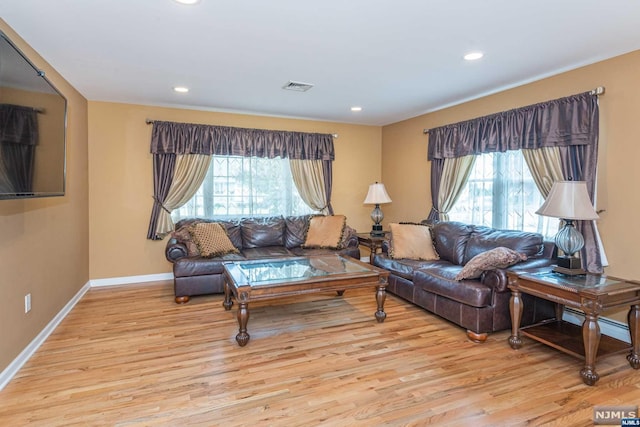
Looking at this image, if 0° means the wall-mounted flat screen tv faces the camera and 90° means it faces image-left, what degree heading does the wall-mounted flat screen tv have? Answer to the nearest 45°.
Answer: approximately 270°

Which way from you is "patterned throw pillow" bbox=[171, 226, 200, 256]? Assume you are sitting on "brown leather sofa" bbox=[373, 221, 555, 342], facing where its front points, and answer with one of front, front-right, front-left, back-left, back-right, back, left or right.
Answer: front-right

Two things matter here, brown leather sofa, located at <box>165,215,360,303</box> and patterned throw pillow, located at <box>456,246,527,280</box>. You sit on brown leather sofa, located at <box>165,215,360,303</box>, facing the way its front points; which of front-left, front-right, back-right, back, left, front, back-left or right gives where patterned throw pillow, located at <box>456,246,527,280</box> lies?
front-left

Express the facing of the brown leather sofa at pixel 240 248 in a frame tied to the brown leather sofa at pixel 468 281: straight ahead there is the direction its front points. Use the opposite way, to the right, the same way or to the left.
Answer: to the left

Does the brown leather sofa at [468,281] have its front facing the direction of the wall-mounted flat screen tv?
yes

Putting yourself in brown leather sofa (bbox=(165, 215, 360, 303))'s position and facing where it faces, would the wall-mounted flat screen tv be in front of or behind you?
in front

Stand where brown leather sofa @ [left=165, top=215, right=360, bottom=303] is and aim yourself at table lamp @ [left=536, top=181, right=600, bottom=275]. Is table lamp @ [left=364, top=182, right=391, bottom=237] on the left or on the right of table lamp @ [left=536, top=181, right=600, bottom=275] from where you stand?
left

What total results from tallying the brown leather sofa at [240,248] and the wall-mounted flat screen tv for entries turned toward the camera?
1

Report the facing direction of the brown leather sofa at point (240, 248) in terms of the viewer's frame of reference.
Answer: facing the viewer

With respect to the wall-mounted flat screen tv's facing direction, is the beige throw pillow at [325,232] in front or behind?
in front

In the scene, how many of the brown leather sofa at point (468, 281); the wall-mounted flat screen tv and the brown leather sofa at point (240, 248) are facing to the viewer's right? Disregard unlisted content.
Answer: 1

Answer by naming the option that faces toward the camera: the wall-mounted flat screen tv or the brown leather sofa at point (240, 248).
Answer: the brown leather sofa

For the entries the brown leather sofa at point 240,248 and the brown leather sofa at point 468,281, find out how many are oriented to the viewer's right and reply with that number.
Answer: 0

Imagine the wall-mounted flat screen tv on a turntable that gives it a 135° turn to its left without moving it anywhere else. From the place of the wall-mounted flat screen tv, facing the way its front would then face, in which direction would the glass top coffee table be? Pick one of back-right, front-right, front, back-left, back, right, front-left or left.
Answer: back-right

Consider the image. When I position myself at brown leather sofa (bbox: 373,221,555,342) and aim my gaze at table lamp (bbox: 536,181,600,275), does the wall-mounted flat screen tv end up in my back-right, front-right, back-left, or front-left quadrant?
back-right
